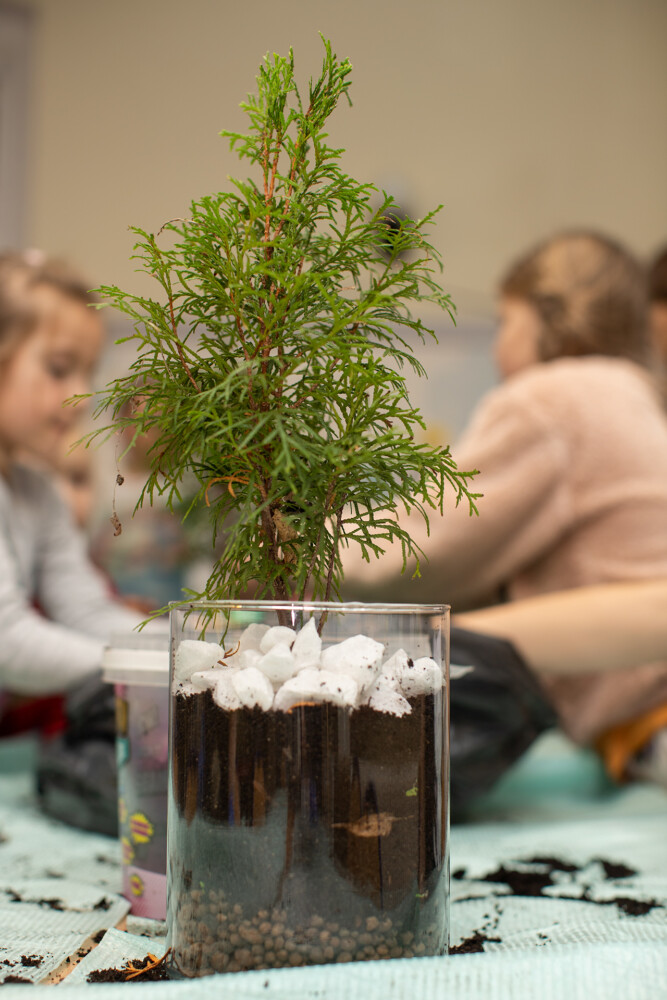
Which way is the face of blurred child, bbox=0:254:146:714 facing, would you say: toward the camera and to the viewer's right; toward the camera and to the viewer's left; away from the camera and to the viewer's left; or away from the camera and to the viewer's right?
toward the camera and to the viewer's right

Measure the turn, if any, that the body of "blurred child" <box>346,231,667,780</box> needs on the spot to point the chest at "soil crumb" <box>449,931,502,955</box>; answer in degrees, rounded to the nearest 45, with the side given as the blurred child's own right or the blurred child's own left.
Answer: approximately 135° to the blurred child's own left

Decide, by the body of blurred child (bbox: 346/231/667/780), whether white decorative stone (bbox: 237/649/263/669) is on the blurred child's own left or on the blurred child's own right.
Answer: on the blurred child's own left

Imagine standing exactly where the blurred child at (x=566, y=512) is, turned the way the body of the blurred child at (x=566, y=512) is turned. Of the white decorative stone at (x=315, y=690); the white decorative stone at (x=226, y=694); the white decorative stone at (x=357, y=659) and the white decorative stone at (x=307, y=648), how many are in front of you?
0

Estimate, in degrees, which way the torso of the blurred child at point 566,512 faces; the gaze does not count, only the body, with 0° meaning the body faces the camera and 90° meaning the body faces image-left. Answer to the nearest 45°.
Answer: approximately 135°

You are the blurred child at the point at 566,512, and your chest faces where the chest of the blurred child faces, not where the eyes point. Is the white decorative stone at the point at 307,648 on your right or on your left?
on your left

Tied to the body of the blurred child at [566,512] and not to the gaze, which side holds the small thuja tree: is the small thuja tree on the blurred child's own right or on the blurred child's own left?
on the blurred child's own left

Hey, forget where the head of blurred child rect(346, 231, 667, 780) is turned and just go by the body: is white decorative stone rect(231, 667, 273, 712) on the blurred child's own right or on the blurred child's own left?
on the blurred child's own left

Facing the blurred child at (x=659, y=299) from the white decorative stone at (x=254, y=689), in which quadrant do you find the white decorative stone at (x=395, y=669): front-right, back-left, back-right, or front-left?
front-right

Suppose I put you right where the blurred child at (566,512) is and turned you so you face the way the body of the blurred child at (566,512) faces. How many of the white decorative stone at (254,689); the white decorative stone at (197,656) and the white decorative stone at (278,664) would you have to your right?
0

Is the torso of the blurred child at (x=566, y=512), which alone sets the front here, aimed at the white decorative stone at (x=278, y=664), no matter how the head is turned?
no

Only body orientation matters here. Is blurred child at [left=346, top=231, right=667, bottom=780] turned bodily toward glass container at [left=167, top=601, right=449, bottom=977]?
no

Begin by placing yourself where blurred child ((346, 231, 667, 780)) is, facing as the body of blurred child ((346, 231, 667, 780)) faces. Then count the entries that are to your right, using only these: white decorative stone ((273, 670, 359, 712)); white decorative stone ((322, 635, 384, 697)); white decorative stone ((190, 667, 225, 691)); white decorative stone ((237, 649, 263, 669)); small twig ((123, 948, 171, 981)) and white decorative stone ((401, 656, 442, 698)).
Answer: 0

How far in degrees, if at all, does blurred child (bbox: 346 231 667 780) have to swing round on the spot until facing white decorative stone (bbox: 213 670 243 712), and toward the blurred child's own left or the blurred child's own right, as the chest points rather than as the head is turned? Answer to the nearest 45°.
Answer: approximately 135° to the blurred child's own left

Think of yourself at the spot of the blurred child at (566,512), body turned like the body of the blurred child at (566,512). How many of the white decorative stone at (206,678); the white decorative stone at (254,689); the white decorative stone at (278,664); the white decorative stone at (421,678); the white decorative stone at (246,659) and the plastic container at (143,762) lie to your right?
0
